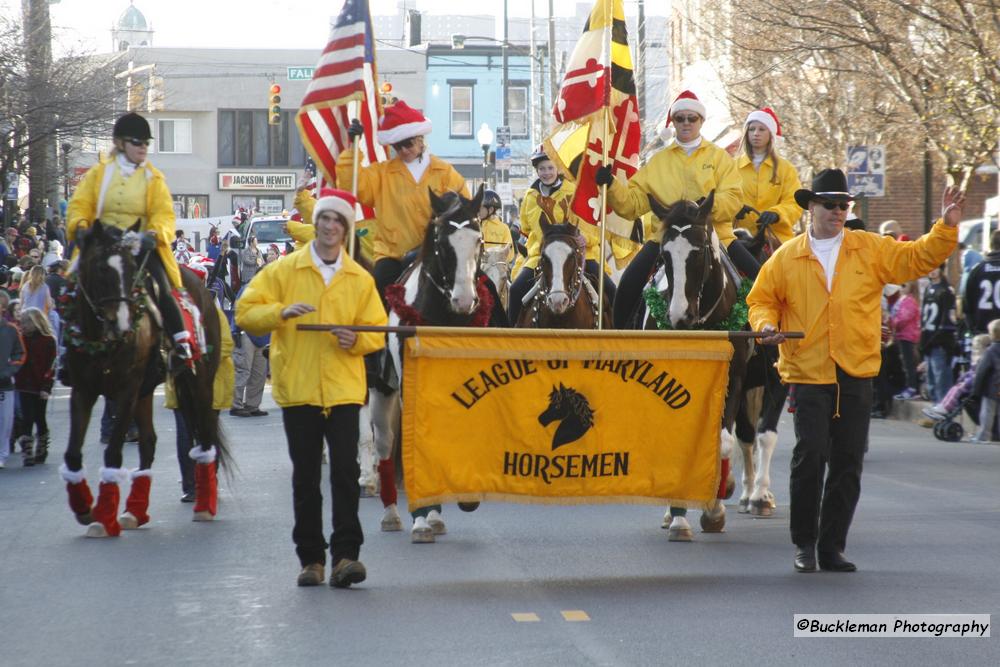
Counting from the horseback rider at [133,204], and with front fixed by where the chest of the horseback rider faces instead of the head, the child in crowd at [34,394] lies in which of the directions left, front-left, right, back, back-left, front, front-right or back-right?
back

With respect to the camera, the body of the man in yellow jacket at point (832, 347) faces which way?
toward the camera

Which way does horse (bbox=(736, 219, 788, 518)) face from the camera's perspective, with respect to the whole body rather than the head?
toward the camera

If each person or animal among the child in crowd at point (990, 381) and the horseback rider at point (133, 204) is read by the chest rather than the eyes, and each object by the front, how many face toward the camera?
1

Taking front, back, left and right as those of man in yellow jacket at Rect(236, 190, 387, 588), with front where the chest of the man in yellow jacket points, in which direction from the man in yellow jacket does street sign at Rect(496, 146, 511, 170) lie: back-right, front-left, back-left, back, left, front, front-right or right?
back

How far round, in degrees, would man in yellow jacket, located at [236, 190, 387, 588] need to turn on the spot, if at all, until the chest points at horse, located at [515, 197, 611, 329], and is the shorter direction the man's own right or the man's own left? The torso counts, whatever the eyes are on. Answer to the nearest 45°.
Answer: approximately 135° to the man's own left

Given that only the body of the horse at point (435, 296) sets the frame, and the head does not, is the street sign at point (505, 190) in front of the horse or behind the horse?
behind

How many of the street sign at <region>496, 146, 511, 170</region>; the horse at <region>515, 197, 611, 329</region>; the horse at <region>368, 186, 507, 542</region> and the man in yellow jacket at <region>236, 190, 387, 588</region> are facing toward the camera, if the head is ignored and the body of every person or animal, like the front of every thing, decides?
4

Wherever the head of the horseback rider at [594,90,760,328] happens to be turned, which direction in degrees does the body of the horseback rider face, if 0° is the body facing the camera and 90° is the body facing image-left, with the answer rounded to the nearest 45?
approximately 0°

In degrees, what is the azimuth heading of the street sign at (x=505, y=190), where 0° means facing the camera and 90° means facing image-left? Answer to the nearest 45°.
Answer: approximately 0°

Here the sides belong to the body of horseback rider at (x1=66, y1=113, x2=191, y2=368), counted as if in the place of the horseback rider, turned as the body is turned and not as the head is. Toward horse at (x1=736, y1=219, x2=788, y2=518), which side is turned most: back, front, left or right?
left
